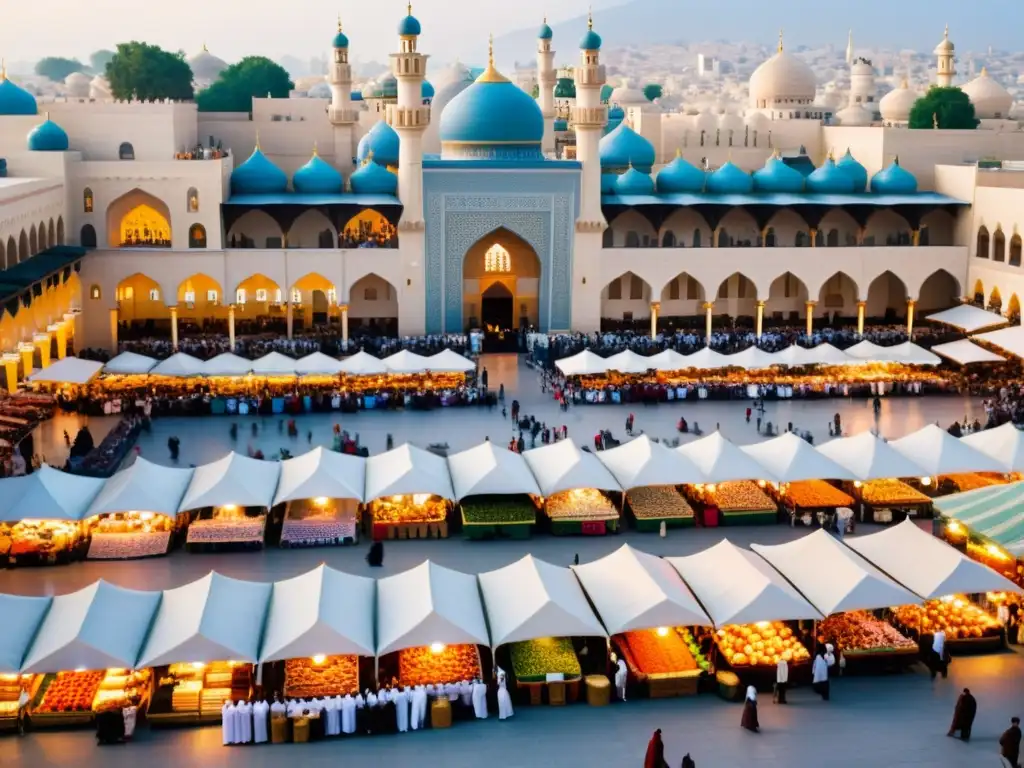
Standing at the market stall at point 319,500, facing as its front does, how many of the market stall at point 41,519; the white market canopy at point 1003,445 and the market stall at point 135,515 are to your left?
1

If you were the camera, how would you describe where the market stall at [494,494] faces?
facing the viewer

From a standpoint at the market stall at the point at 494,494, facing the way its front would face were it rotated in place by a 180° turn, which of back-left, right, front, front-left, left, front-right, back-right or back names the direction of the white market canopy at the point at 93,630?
back-left

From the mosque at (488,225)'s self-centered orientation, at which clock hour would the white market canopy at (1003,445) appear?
The white market canopy is roughly at 11 o'clock from the mosque.

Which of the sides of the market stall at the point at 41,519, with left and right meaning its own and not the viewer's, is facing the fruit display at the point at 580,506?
left

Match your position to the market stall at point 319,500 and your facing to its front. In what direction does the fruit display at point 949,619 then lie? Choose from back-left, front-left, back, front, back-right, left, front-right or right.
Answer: front-left

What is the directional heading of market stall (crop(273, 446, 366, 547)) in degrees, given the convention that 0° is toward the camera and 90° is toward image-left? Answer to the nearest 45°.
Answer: approximately 0°

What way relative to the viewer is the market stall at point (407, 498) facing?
toward the camera

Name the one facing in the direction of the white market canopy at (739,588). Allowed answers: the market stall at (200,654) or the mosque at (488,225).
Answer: the mosque

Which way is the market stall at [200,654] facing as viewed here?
toward the camera

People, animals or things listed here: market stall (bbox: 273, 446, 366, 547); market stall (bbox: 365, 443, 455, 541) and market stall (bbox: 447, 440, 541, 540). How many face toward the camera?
3

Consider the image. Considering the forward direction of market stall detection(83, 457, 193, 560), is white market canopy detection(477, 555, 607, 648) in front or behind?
in front

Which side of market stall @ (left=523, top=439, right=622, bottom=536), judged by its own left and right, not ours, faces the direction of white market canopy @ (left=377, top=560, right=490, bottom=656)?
front
